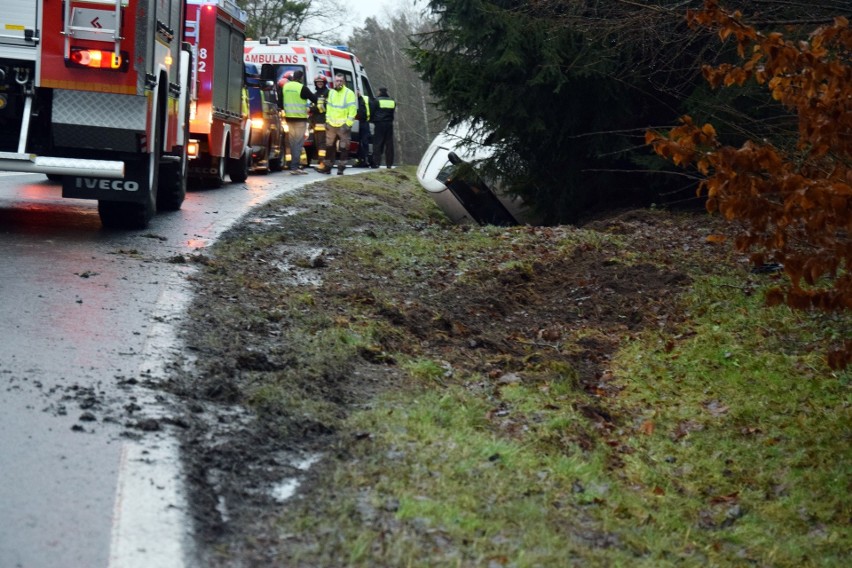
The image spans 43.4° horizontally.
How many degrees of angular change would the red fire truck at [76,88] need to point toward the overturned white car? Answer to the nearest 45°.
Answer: approximately 45° to its right

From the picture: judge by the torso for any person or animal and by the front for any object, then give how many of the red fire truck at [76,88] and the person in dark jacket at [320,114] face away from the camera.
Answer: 1

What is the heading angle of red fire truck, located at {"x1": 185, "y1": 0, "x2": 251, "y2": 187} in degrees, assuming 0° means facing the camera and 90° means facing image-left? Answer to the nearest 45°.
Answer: approximately 225°

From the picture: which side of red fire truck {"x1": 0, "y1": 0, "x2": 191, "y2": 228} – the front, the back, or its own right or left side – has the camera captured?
back

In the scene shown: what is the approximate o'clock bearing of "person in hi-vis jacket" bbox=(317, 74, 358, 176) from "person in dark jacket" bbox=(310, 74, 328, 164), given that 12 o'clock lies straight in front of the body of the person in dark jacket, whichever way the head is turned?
The person in hi-vis jacket is roughly at 11 o'clock from the person in dark jacket.

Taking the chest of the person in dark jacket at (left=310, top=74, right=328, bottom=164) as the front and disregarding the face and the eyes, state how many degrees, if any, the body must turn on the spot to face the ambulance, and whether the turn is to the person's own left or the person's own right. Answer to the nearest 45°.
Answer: approximately 180°
